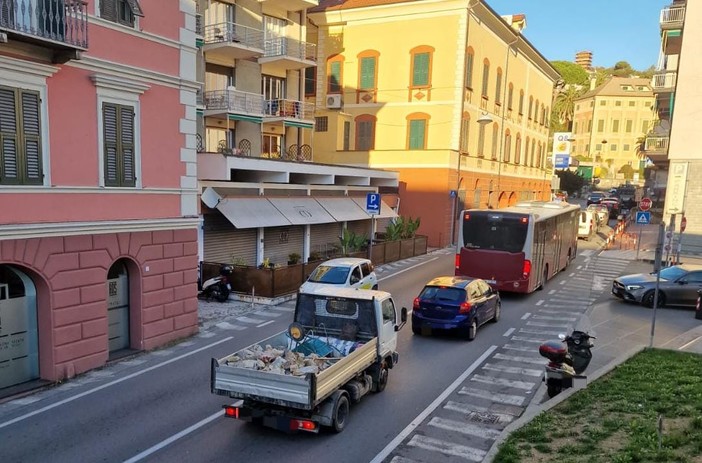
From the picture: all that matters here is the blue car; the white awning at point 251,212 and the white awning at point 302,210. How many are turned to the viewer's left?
0

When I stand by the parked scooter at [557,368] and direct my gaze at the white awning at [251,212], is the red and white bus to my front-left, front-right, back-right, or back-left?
front-right

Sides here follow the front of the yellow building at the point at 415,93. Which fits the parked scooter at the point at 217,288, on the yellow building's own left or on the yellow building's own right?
on the yellow building's own right

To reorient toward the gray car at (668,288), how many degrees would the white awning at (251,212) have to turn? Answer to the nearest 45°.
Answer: approximately 45° to its left

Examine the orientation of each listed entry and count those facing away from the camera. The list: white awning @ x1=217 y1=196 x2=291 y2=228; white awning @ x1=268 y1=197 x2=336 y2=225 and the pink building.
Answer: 0

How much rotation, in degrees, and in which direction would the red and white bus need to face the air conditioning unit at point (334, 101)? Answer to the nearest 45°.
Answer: approximately 90° to its left

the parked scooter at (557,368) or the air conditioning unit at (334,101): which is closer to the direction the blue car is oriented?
the air conditioning unit

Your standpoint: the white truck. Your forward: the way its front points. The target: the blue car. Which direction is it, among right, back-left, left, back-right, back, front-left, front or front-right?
front

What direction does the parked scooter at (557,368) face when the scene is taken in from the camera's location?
facing away from the viewer and to the right of the viewer

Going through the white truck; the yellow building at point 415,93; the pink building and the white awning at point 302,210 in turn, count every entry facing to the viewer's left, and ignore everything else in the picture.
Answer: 0

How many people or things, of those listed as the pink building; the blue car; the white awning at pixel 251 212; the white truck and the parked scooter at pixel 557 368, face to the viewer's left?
0

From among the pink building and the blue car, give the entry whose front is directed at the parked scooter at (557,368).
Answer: the pink building
